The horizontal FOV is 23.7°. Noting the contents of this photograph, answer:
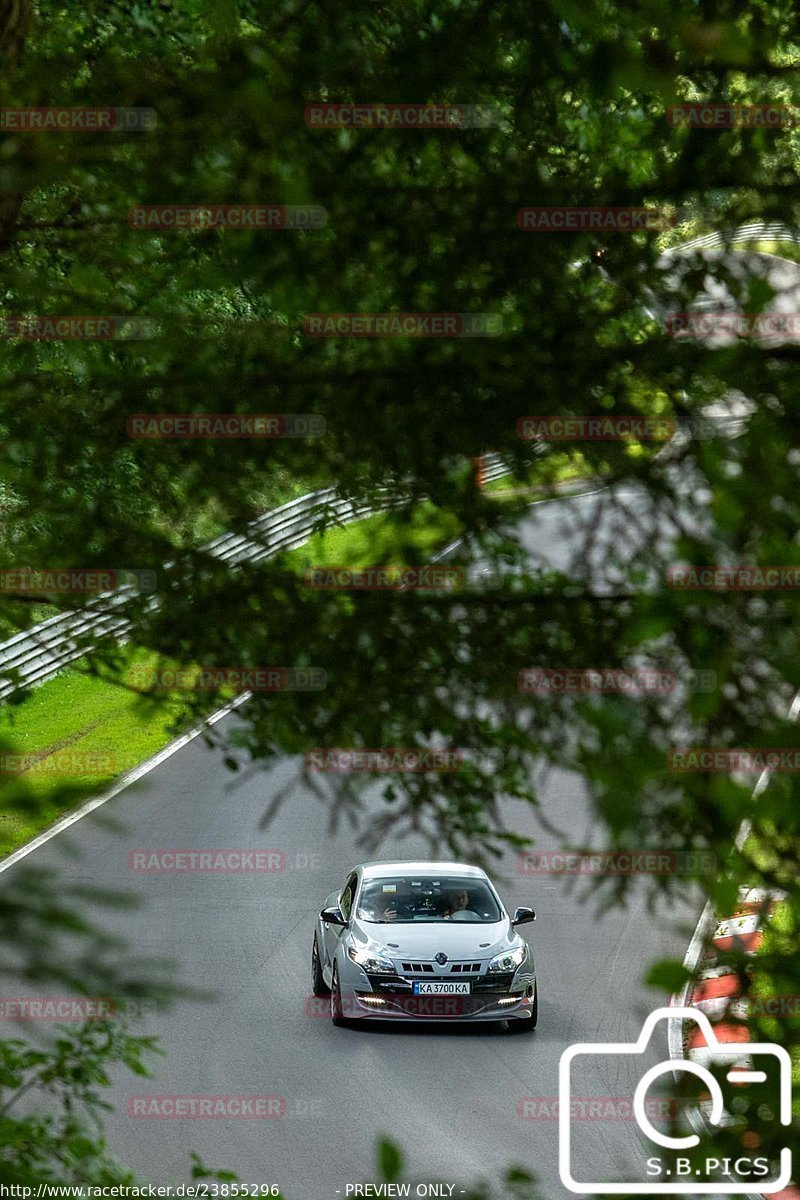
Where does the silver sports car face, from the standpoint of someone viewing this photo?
facing the viewer

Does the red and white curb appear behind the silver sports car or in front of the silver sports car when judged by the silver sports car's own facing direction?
in front
